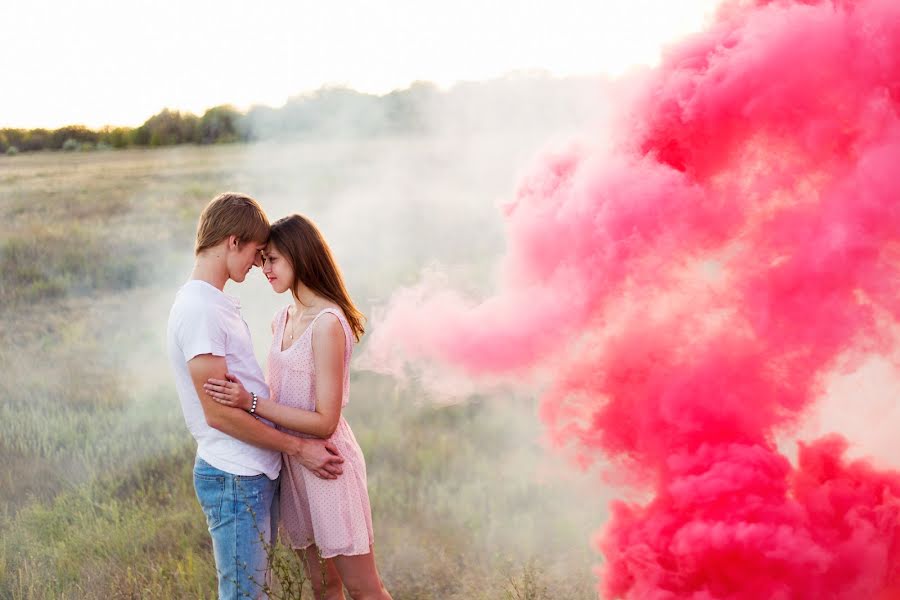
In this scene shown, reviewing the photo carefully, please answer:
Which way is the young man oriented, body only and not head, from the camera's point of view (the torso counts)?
to the viewer's right

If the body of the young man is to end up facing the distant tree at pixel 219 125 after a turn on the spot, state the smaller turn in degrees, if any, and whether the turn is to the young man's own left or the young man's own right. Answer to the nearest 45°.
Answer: approximately 90° to the young man's own left

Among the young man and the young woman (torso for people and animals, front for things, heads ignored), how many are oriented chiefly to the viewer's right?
1

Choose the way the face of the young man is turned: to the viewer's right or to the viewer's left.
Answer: to the viewer's right

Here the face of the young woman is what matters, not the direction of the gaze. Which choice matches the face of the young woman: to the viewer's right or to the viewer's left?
to the viewer's left

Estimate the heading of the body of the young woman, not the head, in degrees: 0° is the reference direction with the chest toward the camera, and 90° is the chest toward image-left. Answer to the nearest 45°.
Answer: approximately 45°

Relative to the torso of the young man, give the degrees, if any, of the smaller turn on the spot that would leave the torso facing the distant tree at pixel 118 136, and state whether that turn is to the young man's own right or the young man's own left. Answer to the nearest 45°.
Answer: approximately 90° to the young man's own left

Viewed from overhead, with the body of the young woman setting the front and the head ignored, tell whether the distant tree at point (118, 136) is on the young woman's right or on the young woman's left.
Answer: on the young woman's right

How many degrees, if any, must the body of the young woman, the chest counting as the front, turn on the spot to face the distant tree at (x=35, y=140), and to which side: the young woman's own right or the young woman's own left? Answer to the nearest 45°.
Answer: approximately 135° to the young woman's own right

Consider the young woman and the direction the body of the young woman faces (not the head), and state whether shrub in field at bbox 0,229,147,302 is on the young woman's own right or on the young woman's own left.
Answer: on the young woman's own right
